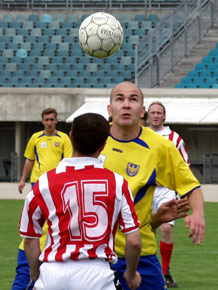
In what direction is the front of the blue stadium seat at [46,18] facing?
toward the camera

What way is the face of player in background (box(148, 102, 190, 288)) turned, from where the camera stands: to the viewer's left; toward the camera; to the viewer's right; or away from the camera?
toward the camera

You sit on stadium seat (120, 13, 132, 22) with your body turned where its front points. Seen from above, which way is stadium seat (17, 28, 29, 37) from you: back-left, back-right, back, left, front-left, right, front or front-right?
right

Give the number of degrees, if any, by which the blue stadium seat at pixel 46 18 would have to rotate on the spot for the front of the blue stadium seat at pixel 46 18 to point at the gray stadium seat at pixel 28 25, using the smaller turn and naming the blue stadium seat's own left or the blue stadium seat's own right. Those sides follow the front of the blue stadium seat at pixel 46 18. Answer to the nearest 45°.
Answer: approximately 45° to the blue stadium seat's own right

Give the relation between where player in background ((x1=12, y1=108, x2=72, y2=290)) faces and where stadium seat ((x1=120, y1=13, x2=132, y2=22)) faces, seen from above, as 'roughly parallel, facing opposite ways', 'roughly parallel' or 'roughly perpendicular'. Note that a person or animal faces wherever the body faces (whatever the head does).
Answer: roughly parallel

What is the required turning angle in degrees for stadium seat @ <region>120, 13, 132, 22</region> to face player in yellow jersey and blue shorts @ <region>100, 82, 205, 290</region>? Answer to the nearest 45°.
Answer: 0° — it already faces them

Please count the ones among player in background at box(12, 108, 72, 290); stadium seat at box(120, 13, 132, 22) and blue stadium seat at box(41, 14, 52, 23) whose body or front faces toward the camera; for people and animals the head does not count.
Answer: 3

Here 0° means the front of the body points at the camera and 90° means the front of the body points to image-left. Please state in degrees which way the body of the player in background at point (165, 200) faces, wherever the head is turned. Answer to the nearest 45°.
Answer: approximately 45°

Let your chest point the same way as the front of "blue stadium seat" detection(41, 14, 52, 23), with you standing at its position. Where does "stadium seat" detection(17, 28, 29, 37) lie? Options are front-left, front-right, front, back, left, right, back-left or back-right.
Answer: front-right

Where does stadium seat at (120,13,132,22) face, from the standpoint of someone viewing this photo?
facing the viewer

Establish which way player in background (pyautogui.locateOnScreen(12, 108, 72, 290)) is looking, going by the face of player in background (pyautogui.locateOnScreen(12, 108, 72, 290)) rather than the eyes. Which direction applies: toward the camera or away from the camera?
toward the camera

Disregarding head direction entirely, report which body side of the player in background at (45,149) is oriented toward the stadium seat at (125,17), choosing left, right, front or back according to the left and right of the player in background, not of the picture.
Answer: back

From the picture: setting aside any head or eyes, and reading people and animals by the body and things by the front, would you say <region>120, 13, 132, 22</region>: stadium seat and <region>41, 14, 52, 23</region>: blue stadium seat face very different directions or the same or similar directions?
same or similar directions

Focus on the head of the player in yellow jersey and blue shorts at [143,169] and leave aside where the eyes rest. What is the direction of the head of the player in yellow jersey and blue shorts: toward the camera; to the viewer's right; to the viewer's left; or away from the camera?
toward the camera

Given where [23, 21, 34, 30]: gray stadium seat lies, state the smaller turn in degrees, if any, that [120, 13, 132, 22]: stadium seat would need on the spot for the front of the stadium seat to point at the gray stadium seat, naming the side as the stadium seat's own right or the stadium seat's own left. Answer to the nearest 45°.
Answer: approximately 90° to the stadium seat's own right

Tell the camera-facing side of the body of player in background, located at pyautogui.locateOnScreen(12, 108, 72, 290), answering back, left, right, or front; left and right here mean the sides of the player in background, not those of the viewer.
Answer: front

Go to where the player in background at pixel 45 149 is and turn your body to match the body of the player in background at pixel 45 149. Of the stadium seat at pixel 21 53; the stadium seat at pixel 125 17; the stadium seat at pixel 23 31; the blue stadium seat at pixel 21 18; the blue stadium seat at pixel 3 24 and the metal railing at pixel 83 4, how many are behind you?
6
